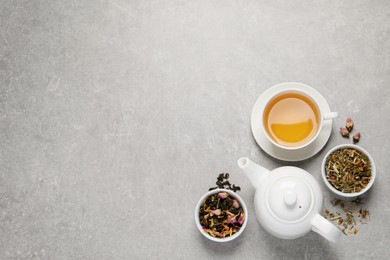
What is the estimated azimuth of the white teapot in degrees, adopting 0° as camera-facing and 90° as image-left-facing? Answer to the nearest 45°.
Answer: approximately 135°
